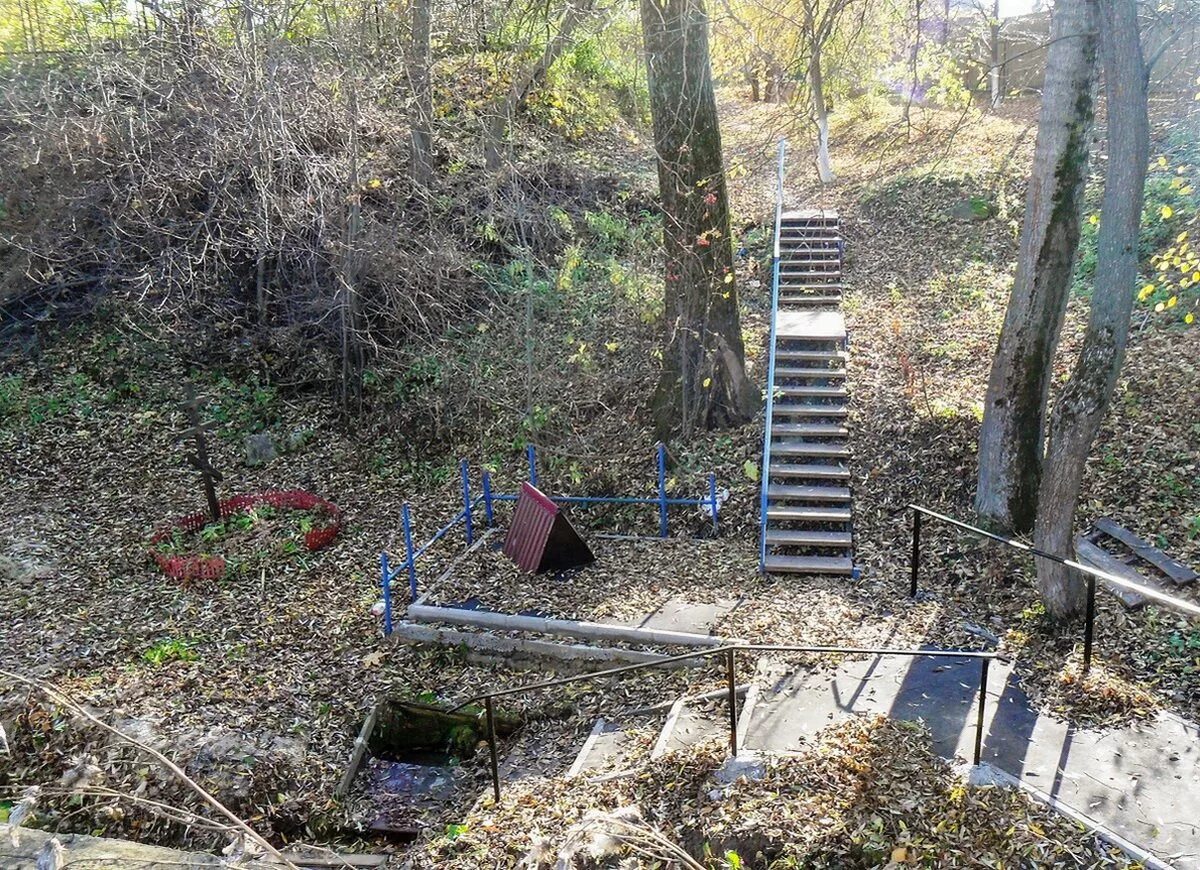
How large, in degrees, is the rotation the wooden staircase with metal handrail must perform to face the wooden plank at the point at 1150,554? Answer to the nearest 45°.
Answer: approximately 45° to its left

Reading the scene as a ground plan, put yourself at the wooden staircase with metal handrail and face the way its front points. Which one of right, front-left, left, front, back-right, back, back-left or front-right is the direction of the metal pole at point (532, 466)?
right

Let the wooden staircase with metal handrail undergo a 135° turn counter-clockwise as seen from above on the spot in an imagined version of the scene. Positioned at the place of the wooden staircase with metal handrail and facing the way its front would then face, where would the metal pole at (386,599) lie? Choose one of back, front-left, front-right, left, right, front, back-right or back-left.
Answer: back

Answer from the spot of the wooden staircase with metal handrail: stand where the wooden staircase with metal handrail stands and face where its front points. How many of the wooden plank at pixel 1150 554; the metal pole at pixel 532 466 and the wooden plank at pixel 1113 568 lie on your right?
1

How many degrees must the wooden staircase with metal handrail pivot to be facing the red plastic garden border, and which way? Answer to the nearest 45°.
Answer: approximately 90° to its right

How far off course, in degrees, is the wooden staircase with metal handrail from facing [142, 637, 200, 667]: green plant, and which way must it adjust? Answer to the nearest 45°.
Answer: approximately 45° to its right

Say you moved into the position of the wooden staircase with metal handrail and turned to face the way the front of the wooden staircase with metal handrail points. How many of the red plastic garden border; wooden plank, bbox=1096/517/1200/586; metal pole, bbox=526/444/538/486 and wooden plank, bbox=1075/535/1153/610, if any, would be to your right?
2

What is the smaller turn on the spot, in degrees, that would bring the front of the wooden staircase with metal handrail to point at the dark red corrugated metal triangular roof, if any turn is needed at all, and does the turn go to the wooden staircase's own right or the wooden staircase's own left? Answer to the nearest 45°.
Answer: approximately 45° to the wooden staircase's own right

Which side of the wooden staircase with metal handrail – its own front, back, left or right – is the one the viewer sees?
front

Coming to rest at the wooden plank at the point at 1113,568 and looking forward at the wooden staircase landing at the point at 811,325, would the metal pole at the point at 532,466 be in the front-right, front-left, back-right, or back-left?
front-left

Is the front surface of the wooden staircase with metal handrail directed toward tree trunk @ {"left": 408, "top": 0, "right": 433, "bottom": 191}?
no

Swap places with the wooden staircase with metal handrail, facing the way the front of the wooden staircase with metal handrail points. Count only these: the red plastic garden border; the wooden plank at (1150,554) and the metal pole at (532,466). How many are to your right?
2

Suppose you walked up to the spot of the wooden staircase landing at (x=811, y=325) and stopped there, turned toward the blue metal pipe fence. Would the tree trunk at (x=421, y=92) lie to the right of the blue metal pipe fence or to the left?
right
